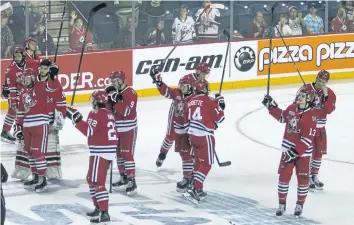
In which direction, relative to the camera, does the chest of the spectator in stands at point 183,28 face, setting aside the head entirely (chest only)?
toward the camera

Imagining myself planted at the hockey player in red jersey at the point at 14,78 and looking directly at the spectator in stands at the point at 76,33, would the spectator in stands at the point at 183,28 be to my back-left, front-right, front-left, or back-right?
front-right

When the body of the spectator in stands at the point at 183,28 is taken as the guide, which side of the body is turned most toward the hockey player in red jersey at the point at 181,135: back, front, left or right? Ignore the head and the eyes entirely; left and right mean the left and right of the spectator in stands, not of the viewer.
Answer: front

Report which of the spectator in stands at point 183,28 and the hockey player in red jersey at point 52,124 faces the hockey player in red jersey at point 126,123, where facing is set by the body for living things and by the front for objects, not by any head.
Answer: the spectator in stands

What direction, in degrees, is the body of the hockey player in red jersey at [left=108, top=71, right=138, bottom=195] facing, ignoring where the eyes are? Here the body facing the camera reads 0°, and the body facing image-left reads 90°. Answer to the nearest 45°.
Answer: approximately 45°

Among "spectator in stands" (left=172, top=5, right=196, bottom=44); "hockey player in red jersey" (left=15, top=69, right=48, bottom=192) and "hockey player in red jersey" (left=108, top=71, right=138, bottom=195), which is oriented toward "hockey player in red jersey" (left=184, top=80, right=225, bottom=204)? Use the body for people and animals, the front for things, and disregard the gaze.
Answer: the spectator in stands

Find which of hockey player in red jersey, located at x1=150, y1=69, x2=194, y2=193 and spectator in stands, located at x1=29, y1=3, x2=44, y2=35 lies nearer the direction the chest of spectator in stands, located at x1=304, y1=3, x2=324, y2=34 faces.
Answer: the hockey player in red jersey

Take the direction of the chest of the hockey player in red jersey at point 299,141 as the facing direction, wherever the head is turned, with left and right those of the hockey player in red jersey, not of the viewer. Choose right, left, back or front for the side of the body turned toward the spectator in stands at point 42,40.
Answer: right

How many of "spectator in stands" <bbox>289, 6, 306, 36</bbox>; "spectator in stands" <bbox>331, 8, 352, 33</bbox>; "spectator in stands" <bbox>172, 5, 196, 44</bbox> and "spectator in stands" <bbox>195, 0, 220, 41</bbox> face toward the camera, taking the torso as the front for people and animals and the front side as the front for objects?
4

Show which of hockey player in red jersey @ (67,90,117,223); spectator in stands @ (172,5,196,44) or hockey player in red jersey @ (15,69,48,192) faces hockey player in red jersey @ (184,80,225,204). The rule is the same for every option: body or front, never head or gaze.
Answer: the spectator in stands

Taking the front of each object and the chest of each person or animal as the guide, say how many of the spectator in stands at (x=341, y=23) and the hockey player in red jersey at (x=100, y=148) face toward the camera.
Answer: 1
